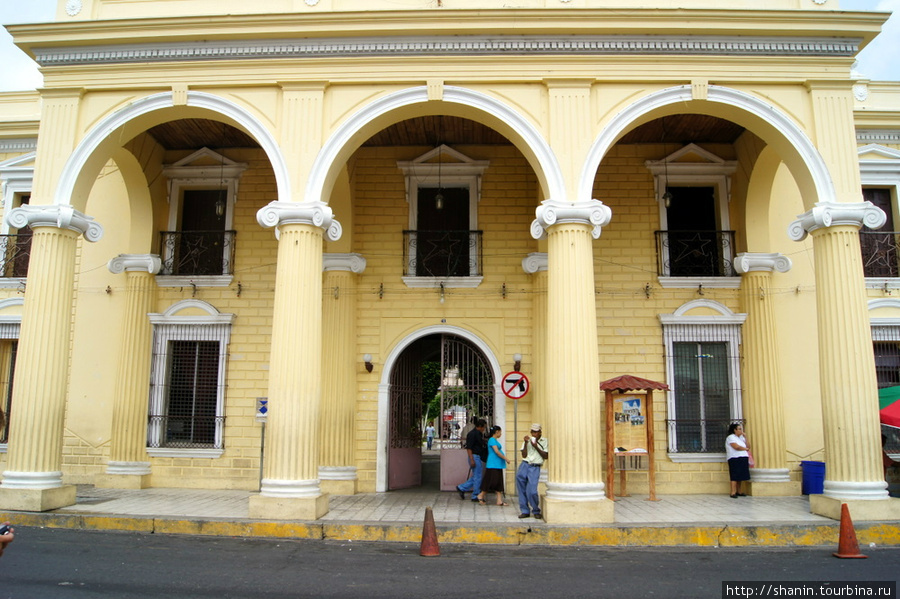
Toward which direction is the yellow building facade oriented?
toward the camera

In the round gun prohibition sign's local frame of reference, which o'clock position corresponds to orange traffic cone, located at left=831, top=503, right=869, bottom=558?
The orange traffic cone is roughly at 10 o'clock from the round gun prohibition sign.

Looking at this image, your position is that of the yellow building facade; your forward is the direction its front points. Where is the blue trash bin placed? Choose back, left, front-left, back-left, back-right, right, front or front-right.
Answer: left

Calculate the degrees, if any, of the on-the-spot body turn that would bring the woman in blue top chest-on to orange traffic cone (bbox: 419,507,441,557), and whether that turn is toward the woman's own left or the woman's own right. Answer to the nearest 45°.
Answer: approximately 90° to the woman's own right

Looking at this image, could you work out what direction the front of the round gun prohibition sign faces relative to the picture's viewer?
facing the viewer
